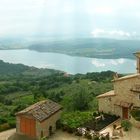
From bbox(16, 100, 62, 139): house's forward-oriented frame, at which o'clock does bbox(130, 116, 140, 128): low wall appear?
The low wall is roughly at 8 o'clock from the house.

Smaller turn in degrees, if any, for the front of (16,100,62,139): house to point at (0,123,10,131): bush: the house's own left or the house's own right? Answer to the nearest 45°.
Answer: approximately 90° to the house's own right

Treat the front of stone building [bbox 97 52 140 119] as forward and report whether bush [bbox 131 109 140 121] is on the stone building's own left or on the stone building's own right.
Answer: on the stone building's own left

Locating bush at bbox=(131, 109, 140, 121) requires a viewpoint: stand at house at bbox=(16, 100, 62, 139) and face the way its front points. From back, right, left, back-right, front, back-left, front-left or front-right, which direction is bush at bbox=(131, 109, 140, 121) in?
back-left

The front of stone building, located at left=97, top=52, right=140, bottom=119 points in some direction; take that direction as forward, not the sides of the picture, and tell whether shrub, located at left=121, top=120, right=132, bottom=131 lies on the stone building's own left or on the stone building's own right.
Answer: on the stone building's own left

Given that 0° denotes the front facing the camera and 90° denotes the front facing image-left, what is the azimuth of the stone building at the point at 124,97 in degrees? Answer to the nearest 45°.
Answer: approximately 45°

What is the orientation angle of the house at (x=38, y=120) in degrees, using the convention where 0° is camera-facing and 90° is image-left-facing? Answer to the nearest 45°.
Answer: approximately 45°

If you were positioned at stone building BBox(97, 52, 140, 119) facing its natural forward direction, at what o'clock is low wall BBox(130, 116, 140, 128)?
The low wall is roughly at 10 o'clock from the stone building.

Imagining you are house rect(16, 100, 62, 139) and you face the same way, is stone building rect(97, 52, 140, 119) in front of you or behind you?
behind

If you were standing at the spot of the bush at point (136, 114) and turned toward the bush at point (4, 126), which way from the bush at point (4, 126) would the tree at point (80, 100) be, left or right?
right
